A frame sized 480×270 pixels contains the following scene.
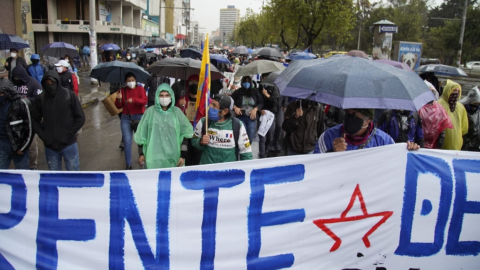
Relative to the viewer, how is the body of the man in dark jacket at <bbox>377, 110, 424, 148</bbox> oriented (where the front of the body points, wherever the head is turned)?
toward the camera

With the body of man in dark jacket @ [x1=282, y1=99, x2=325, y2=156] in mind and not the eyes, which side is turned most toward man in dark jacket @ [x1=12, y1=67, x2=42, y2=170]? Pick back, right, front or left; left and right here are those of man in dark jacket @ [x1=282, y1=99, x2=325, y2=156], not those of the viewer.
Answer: right

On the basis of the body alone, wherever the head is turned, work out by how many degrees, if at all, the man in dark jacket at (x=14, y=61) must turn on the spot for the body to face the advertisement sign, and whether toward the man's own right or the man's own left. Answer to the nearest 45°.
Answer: approximately 90° to the man's own left

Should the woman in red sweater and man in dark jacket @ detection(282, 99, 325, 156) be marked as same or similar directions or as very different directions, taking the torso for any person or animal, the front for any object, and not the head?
same or similar directions

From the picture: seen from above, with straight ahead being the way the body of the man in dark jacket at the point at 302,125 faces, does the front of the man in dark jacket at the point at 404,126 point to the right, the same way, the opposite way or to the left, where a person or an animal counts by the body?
the same way

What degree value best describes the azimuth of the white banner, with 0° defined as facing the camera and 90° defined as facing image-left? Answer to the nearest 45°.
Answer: approximately 0°

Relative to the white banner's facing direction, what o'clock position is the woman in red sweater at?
The woman in red sweater is roughly at 5 o'clock from the white banner.

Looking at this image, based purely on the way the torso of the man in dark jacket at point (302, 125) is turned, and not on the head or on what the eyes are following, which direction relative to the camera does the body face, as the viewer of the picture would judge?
toward the camera

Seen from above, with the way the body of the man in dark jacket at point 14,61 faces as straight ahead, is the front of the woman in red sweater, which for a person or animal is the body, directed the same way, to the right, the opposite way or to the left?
the same way

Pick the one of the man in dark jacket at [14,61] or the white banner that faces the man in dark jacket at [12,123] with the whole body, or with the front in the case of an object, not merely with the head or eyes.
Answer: the man in dark jacket at [14,61]

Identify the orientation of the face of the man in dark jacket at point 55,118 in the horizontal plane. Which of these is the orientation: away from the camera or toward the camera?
toward the camera

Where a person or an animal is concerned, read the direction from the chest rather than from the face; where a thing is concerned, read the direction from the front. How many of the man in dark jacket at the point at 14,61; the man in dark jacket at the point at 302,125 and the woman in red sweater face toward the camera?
3

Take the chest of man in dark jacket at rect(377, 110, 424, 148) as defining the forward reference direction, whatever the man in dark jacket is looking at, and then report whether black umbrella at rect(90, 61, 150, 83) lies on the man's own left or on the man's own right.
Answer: on the man's own right

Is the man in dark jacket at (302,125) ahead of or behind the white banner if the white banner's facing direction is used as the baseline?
behind

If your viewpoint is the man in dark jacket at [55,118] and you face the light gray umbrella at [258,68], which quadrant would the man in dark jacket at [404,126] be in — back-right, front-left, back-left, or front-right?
front-right

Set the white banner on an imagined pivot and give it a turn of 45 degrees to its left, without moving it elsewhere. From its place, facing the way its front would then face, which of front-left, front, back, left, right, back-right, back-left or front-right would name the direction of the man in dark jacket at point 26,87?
back
